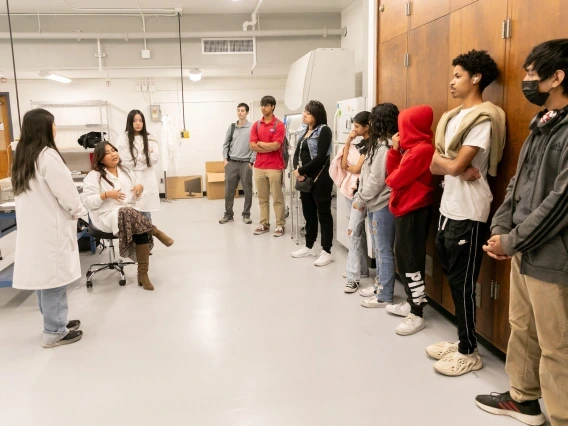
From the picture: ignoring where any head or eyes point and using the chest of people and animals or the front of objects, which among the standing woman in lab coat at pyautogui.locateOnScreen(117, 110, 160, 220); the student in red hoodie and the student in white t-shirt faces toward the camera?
the standing woman in lab coat

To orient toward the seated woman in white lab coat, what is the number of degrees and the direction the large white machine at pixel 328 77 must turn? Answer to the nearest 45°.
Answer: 0° — it already faces them

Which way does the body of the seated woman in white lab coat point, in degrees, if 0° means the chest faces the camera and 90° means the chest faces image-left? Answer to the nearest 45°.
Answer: approximately 315°

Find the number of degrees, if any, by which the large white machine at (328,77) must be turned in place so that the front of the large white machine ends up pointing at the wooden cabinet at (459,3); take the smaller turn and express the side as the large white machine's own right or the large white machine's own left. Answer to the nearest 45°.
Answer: approximately 45° to the large white machine's own left

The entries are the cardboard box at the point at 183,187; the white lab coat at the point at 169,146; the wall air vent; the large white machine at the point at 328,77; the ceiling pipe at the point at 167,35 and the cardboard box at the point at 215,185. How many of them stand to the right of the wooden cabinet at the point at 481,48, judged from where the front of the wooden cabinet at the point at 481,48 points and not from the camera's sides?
6

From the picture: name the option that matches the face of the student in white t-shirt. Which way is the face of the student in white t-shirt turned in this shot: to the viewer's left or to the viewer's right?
to the viewer's left

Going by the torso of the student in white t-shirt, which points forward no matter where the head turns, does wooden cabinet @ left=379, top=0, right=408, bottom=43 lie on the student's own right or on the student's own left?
on the student's own right

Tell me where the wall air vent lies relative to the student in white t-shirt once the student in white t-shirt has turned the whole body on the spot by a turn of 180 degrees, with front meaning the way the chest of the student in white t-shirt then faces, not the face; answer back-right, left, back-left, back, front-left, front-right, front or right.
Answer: back-left

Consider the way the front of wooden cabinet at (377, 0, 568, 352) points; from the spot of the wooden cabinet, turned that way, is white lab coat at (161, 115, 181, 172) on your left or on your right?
on your right

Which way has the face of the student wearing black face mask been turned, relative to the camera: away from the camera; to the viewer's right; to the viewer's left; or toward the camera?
to the viewer's left

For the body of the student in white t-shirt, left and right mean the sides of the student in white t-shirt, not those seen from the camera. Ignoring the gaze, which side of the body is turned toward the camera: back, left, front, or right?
left

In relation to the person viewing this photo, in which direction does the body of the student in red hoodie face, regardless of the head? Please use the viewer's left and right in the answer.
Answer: facing to the left of the viewer

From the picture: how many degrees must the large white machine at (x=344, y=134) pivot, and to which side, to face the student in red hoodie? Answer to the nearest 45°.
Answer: approximately 45° to its left

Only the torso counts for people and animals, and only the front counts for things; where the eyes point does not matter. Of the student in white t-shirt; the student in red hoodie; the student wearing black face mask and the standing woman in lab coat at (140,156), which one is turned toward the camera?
the standing woman in lab coat

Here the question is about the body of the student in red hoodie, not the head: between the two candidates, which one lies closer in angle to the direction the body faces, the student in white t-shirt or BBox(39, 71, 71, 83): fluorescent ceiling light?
the fluorescent ceiling light

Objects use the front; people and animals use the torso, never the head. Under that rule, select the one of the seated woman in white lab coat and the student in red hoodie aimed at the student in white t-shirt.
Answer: the seated woman in white lab coat

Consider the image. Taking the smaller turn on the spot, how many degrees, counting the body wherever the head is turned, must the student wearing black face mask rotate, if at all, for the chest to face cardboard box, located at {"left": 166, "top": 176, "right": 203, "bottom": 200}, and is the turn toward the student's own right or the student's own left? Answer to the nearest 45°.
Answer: approximately 45° to the student's own right
